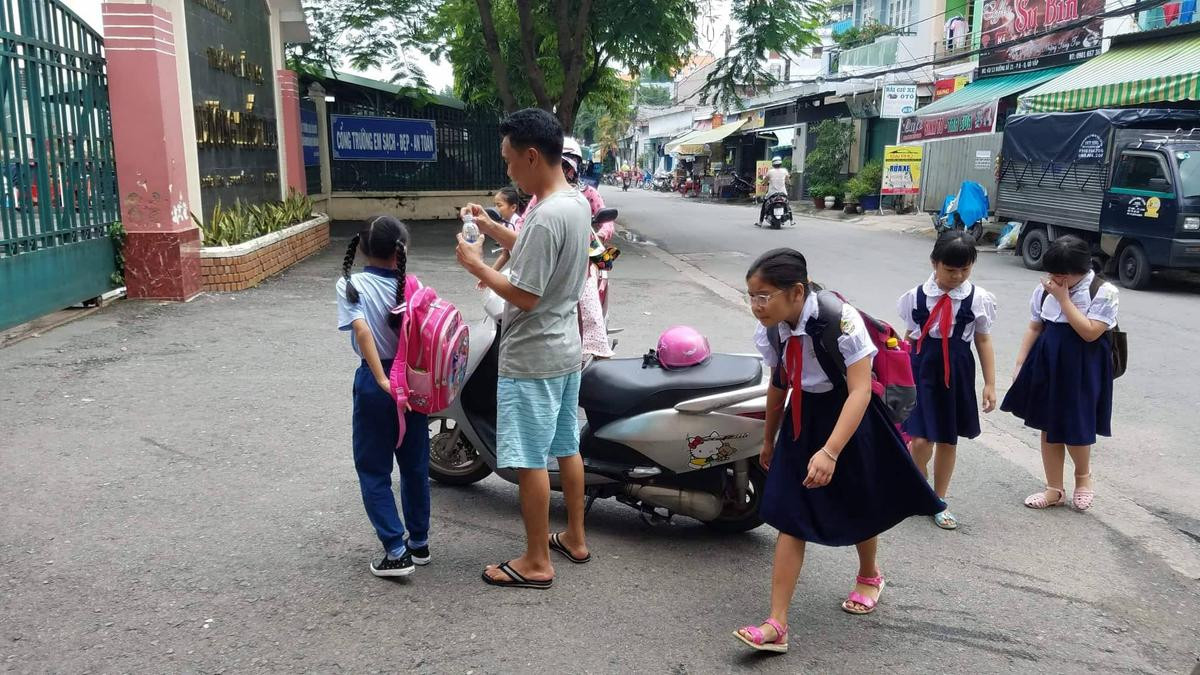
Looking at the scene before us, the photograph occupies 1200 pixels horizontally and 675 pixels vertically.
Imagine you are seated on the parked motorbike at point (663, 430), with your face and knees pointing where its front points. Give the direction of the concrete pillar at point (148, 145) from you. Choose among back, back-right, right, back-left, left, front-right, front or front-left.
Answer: front-right

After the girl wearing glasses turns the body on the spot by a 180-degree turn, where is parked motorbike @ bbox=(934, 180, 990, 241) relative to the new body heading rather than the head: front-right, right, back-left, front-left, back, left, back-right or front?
front-left

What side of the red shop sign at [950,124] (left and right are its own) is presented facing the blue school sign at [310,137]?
front

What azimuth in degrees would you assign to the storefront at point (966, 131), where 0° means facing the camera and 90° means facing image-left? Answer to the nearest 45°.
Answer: approximately 45°

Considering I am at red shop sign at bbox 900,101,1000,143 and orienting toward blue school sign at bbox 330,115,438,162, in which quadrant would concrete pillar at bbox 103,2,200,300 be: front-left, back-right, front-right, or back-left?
front-left

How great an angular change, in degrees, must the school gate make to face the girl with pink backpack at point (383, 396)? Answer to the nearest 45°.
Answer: approximately 45° to its right

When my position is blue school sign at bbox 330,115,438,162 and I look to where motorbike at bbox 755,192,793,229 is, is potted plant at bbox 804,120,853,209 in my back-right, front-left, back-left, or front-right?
front-left

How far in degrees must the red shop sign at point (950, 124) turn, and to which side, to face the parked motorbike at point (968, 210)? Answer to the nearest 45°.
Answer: approximately 45° to its left

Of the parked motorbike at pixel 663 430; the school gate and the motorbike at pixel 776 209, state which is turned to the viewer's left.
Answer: the parked motorbike at pixel 663 430

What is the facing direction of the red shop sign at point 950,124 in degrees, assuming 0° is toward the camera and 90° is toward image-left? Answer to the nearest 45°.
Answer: approximately 45°

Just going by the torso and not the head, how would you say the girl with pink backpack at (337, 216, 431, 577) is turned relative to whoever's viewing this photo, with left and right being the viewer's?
facing away from the viewer and to the left of the viewer

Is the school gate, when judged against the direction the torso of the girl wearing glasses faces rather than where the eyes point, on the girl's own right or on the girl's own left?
on the girl's own right

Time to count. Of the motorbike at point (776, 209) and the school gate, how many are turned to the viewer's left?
0

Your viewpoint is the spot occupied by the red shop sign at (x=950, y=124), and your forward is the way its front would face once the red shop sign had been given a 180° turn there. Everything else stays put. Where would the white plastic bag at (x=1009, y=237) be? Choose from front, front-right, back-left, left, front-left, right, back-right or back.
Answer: back-right

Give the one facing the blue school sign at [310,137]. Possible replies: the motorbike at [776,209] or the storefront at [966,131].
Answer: the storefront

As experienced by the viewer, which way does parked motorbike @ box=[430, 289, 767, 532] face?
facing to the left of the viewer

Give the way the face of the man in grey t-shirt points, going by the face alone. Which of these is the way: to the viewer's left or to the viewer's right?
to the viewer's left
